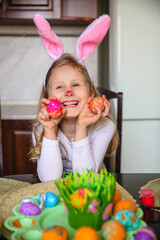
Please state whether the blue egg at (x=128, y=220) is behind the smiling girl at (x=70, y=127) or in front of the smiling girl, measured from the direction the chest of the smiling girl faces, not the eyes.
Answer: in front

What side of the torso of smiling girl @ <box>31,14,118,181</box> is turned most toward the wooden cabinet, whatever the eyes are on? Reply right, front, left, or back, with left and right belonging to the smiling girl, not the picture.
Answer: back

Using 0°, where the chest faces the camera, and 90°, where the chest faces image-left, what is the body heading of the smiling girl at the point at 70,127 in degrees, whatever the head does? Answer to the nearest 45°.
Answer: approximately 0°

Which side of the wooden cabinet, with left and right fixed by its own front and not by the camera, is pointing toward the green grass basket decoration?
front

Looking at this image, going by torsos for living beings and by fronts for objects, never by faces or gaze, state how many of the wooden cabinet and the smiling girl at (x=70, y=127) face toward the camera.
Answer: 2

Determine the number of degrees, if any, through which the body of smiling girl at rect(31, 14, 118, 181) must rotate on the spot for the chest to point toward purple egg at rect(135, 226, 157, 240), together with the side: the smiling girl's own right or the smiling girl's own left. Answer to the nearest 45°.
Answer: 0° — they already face it

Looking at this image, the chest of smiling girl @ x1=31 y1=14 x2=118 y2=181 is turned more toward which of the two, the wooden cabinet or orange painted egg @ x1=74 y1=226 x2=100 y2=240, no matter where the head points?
the orange painted egg

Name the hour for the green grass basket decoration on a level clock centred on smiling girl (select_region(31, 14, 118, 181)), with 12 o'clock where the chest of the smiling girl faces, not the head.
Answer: The green grass basket decoration is roughly at 12 o'clock from the smiling girl.

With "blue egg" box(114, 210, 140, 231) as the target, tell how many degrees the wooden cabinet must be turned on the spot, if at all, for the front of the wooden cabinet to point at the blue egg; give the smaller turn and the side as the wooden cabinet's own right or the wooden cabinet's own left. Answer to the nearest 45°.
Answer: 0° — it already faces it

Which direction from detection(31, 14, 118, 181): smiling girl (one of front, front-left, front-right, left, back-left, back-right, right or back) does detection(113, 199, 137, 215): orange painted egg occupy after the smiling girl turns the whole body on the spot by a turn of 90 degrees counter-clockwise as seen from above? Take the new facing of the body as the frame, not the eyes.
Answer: right

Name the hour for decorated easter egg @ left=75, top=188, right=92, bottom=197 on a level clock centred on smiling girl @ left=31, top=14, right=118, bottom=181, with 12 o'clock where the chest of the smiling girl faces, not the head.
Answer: The decorated easter egg is roughly at 12 o'clock from the smiling girl.
